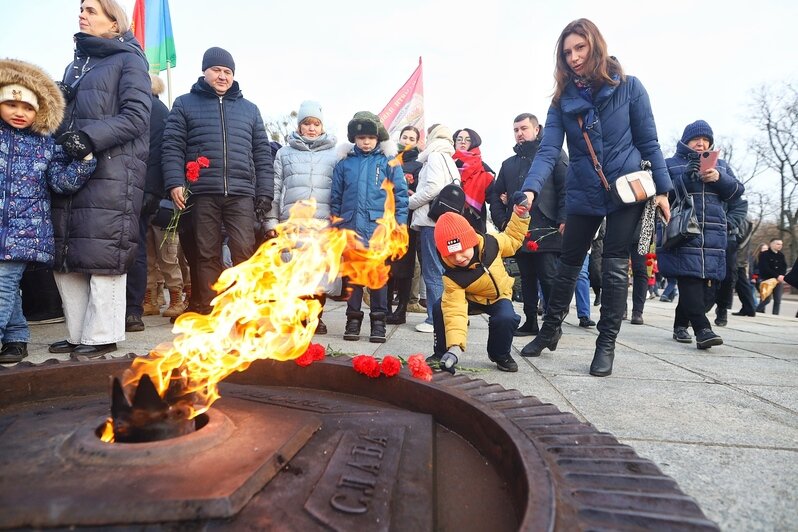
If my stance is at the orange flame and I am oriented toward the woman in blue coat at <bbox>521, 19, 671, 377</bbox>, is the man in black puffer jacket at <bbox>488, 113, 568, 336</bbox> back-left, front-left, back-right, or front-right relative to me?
front-left

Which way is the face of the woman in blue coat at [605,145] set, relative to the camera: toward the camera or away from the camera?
toward the camera

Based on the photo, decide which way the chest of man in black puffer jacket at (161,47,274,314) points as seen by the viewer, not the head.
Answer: toward the camera

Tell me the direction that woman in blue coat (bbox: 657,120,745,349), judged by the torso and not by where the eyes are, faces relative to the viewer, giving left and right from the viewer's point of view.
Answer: facing the viewer

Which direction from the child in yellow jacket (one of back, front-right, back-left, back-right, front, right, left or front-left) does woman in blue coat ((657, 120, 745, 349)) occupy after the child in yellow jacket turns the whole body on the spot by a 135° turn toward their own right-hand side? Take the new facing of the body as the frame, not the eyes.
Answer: right

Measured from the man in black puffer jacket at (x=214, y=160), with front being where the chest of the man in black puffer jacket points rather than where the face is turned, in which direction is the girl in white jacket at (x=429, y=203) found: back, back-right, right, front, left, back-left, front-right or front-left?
left

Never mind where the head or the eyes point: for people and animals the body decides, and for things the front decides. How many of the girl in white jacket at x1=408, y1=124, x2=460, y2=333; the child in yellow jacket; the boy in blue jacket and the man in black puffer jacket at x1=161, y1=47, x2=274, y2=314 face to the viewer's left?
1

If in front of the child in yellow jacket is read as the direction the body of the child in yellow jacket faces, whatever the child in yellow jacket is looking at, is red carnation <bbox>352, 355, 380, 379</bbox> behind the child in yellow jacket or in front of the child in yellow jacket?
in front

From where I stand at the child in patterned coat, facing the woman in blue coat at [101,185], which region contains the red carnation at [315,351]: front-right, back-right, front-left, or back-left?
front-right

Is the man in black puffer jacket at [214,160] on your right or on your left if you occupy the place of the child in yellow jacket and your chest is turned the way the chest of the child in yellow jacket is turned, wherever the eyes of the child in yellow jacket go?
on your right

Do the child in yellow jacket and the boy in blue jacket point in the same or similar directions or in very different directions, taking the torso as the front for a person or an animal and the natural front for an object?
same or similar directions

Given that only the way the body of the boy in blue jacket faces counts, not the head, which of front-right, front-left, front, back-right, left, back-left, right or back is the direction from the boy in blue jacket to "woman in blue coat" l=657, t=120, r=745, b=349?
left

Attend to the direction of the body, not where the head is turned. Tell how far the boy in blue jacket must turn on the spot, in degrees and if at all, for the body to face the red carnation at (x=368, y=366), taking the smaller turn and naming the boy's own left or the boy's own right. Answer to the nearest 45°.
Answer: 0° — they already face it

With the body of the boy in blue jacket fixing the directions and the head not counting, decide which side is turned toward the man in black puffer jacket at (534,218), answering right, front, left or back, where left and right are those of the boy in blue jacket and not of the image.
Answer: left
